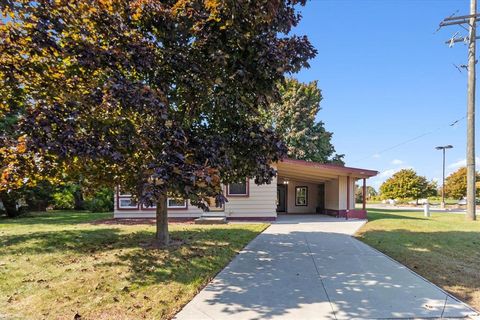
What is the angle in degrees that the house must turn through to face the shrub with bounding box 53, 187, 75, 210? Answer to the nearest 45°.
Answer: approximately 135° to its right

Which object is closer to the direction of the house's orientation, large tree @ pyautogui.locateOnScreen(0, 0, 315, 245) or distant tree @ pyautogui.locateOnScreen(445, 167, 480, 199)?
the large tree

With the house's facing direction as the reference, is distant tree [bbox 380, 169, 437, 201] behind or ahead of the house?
behind

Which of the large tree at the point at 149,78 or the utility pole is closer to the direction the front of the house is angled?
the large tree

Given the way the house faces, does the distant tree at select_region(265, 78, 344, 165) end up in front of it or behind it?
behind

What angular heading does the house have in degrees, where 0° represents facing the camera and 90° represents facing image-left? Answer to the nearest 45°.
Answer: approximately 0°
